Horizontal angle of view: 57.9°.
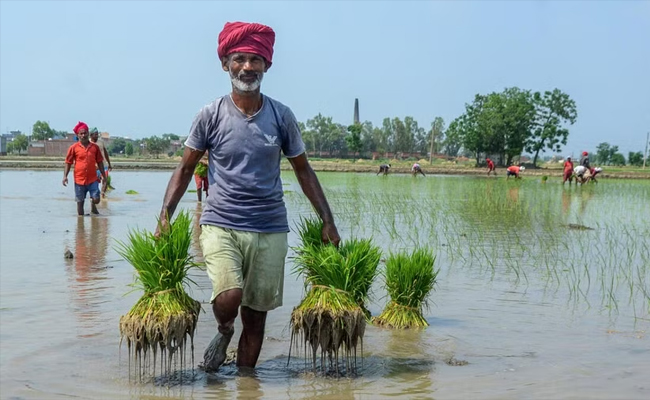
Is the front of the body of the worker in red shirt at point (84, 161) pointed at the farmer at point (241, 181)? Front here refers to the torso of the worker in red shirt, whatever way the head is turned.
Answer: yes

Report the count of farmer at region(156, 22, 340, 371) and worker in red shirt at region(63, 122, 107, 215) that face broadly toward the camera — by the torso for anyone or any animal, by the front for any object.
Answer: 2

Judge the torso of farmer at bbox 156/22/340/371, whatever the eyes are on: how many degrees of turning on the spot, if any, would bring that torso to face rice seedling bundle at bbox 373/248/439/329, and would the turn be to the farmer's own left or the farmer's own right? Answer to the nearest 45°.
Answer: approximately 135° to the farmer's own left

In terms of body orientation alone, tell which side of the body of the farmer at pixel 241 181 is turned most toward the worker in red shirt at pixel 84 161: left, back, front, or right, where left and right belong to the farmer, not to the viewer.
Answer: back

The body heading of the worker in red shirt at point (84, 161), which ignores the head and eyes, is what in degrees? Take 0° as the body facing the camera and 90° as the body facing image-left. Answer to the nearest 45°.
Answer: approximately 0°

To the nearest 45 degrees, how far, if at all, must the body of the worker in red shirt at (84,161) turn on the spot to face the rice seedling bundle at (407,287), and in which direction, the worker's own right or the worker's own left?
0° — they already face it
